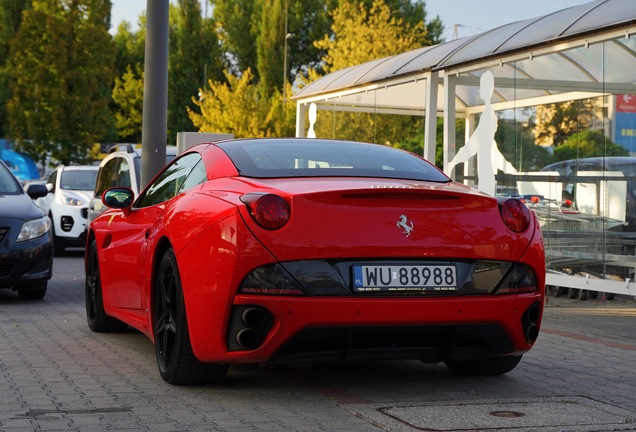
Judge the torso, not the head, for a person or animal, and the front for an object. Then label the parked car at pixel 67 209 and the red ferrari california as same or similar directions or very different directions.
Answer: very different directions

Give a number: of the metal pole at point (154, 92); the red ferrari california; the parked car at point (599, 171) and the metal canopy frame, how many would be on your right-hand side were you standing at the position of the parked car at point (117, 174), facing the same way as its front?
0

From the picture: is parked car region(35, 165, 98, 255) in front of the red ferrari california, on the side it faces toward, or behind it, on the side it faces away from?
in front

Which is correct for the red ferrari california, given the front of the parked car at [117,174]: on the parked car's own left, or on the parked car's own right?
on the parked car's own left

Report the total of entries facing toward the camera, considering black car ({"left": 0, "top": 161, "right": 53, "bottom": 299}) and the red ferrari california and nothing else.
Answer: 1

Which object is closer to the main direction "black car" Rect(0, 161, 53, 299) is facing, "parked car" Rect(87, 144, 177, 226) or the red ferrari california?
the red ferrari california

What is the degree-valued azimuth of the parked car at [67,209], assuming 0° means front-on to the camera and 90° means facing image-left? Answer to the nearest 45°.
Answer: approximately 315°

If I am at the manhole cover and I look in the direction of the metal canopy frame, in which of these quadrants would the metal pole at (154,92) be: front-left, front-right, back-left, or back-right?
front-left

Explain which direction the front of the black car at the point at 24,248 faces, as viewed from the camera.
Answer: facing the viewer

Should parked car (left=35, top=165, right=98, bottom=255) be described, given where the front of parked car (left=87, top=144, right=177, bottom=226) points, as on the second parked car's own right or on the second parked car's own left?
on the second parked car's own right

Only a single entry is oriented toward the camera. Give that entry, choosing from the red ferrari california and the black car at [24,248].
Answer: the black car

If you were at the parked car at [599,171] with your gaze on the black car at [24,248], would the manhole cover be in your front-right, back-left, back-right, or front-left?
front-left

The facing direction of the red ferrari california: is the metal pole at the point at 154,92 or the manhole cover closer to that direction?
the metal pole

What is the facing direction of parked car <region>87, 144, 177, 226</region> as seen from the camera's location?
facing the viewer and to the left of the viewer
